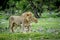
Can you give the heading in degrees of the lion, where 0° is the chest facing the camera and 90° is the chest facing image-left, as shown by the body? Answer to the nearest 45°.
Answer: approximately 270°
